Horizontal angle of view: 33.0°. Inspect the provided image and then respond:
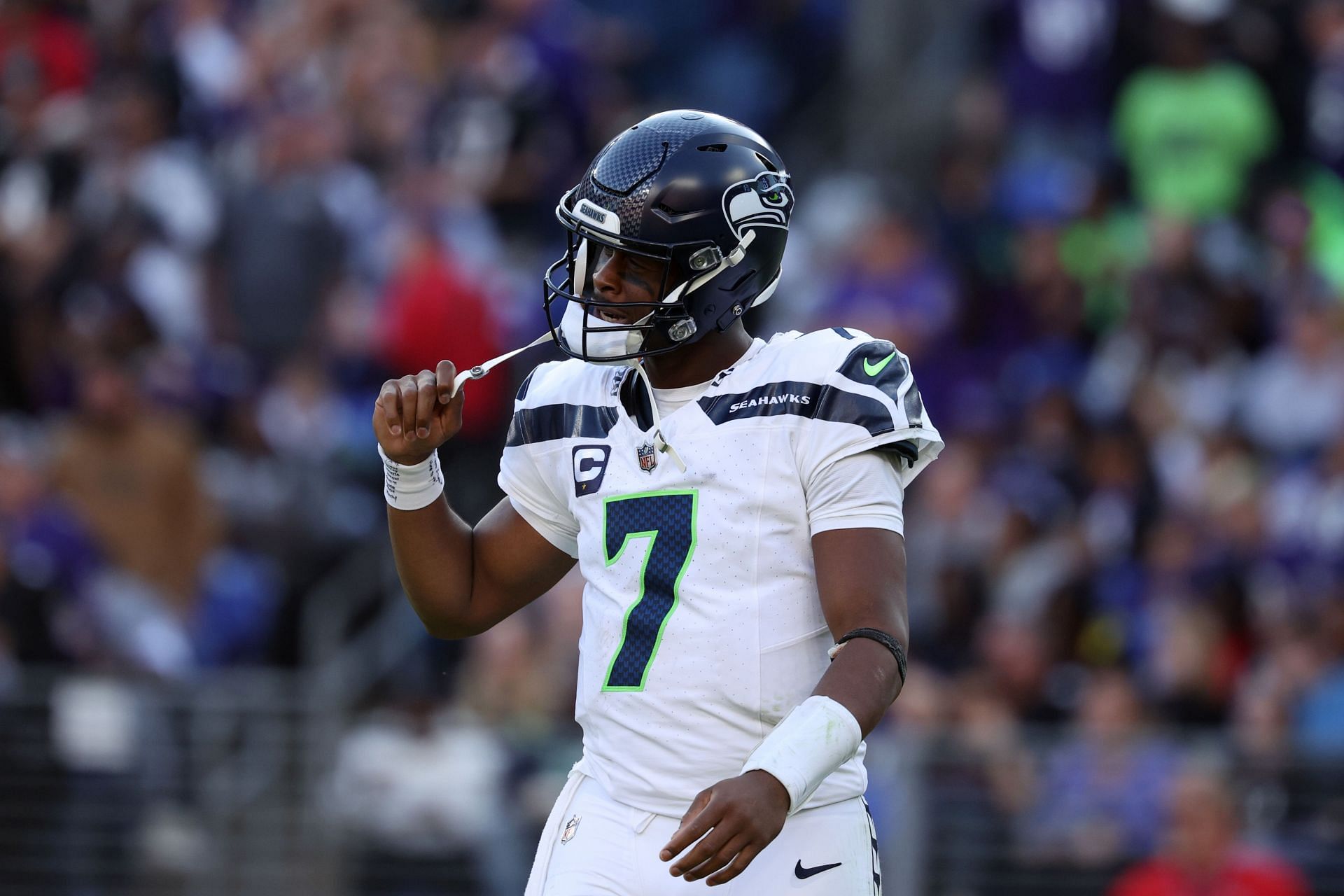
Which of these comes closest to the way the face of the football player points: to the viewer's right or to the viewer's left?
to the viewer's left

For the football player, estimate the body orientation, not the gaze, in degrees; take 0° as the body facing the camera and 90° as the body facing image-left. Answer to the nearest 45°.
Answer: approximately 45°
